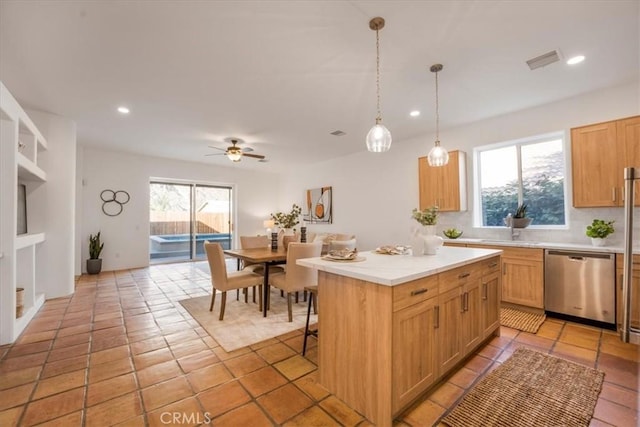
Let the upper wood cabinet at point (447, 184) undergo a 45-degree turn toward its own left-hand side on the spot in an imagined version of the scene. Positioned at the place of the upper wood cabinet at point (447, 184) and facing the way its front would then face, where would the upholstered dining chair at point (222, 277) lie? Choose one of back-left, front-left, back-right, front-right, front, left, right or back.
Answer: front-right

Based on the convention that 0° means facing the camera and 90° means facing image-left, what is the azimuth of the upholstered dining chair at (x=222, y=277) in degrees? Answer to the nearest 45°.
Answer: approximately 225°

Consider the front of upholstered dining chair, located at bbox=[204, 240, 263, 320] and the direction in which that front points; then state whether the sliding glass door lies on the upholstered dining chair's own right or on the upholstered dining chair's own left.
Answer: on the upholstered dining chair's own left

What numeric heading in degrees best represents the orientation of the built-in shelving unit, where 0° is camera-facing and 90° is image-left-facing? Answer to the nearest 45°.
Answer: approximately 270°

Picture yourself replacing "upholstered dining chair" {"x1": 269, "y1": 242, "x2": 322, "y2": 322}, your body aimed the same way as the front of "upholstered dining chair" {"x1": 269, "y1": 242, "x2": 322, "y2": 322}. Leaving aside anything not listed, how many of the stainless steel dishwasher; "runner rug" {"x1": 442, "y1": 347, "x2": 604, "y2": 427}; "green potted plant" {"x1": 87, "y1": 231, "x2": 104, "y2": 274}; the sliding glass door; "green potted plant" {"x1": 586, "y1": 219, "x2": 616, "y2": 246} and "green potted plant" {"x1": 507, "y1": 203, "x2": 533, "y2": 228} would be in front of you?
2

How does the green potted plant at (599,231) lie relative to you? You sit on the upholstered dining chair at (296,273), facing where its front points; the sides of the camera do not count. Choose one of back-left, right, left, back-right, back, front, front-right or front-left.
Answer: back-right

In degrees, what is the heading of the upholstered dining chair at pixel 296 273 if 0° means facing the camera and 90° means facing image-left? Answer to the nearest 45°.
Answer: approximately 135°

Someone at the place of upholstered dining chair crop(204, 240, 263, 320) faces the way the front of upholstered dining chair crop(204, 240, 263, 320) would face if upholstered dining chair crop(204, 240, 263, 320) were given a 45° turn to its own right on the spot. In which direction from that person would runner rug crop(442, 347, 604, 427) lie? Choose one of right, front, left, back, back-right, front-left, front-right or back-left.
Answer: front-right

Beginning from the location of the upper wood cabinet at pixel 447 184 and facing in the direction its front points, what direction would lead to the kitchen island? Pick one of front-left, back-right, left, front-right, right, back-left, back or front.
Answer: front-left

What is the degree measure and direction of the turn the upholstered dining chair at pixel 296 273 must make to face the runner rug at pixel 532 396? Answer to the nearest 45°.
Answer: approximately 180°

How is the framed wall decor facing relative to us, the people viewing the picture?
facing the viewer and to the left of the viewer
